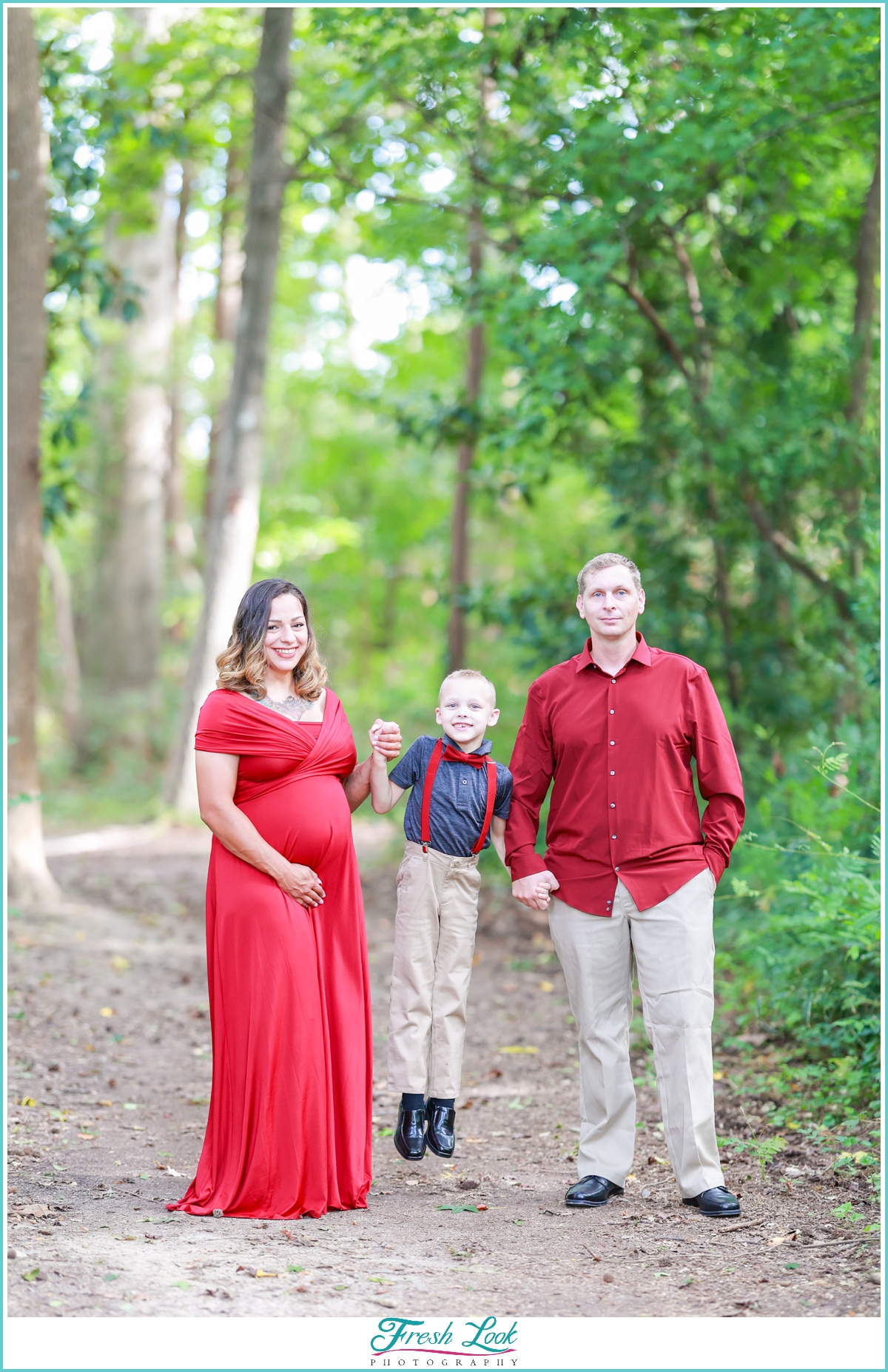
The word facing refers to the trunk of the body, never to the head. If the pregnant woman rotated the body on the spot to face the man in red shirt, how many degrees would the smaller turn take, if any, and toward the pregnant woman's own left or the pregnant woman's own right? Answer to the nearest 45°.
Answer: approximately 45° to the pregnant woman's own left

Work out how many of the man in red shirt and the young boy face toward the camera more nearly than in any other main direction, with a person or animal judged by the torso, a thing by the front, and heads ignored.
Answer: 2

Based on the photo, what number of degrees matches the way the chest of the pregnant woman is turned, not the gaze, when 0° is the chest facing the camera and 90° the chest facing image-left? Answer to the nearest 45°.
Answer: approximately 315°

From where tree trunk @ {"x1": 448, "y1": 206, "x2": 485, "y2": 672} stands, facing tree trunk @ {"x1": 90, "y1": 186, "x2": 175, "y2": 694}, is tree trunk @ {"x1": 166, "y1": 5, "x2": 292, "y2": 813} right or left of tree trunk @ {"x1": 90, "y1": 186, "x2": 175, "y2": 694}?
left

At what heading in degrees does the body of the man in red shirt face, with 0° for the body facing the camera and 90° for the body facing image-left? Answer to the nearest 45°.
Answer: approximately 0°

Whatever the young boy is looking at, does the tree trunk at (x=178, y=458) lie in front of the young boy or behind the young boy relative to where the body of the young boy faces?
behind

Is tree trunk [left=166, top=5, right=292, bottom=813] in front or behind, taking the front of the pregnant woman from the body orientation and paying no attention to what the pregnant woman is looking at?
behind

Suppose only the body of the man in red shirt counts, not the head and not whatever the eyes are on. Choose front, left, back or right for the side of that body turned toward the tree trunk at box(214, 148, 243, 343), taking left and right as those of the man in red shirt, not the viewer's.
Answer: back
